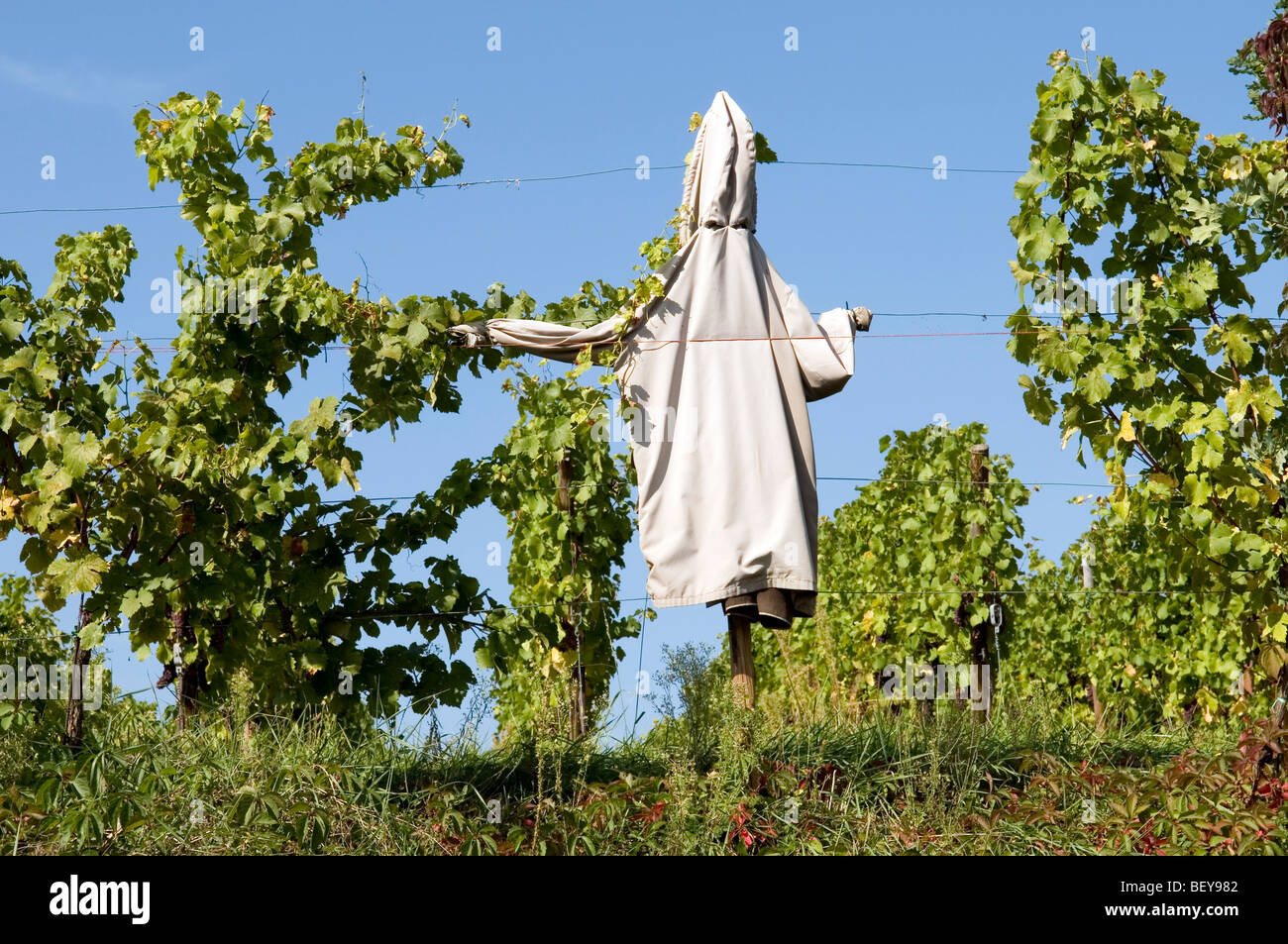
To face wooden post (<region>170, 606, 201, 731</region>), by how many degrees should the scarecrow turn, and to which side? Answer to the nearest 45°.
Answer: approximately 90° to its left

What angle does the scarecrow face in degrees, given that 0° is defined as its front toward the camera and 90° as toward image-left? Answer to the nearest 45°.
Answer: approximately 180°

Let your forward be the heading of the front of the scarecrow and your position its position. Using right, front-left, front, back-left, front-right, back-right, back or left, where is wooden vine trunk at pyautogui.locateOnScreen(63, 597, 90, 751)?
left

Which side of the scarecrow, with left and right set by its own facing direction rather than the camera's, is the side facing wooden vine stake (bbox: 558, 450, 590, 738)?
front

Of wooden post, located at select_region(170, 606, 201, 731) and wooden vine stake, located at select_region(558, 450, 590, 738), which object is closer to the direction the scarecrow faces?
the wooden vine stake
